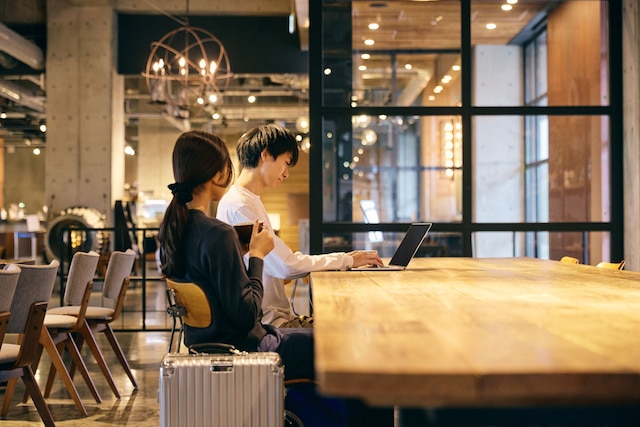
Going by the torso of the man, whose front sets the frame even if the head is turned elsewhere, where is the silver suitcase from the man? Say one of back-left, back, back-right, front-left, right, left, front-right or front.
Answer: right

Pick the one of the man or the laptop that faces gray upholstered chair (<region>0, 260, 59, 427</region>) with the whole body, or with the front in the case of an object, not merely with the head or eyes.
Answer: the laptop

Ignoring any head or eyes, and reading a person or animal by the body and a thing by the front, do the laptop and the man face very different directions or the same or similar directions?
very different directions

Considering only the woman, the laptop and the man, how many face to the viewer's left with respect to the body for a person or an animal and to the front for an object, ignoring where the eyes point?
1

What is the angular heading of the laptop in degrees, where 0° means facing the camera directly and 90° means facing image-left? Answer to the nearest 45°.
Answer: approximately 90°

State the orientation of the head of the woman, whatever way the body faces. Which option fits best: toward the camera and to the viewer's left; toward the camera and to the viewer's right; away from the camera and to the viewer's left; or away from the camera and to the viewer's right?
away from the camera and to the viewer's right

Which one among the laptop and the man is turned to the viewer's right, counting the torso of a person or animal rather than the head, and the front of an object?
the man

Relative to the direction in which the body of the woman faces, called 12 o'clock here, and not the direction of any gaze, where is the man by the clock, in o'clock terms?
The man is roughly at 11 o'clock from the woman.

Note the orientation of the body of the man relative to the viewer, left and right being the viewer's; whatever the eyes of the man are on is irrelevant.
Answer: facing to the right of the viewer

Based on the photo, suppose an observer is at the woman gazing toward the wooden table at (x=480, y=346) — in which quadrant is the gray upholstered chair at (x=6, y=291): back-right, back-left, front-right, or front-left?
back-right

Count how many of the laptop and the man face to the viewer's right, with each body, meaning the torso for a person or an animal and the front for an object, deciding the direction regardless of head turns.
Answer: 1
